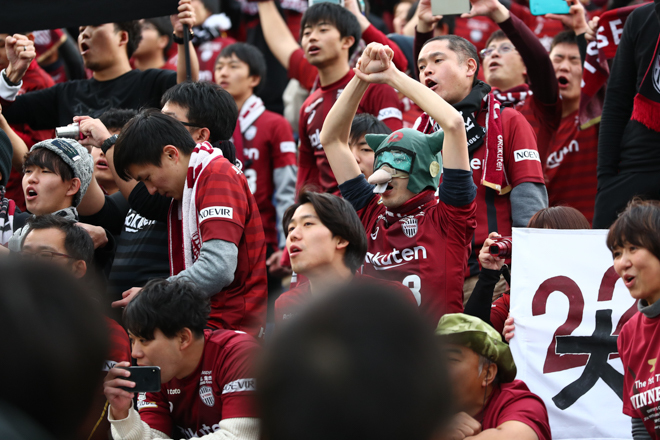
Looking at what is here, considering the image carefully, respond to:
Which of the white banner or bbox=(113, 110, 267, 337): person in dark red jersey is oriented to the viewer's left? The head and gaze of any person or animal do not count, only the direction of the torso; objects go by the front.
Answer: the person in dark red jersey

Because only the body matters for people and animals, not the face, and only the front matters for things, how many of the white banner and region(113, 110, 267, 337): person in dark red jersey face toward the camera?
1

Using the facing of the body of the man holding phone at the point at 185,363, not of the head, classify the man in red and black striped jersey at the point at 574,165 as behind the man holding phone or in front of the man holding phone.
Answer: behind

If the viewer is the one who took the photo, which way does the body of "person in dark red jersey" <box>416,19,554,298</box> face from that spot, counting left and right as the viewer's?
facing the viewer and to the left of the viewer

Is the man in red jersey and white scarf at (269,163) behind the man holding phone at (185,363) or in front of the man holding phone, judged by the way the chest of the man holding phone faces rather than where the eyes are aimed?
behind

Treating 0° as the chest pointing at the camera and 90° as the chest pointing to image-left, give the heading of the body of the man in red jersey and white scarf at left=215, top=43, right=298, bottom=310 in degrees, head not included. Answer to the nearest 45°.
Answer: approximately 45°

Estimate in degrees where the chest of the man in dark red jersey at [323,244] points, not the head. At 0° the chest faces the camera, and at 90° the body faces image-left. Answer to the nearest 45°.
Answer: approximately 45°

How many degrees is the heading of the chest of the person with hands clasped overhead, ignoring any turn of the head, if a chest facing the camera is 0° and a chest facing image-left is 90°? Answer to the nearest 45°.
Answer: approximately 45°

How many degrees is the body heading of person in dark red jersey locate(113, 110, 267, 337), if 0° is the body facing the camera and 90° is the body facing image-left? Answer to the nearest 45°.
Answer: approximately 90°

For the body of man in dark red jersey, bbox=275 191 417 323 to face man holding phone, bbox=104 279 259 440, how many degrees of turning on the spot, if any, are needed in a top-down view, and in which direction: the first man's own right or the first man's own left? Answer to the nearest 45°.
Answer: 0° — they already face them

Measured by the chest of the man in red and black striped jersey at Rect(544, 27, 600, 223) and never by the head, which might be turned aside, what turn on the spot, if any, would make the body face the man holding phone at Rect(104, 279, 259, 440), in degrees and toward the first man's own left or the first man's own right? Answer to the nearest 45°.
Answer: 0° — they already face them

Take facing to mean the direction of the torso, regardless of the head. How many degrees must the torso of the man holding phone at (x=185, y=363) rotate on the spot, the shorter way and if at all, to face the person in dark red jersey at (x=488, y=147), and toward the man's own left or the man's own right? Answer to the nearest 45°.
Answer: approximately 180°

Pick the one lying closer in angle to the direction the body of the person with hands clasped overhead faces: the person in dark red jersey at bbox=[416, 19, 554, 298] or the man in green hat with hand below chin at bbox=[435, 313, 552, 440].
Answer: the man in green hat with hand below chin
